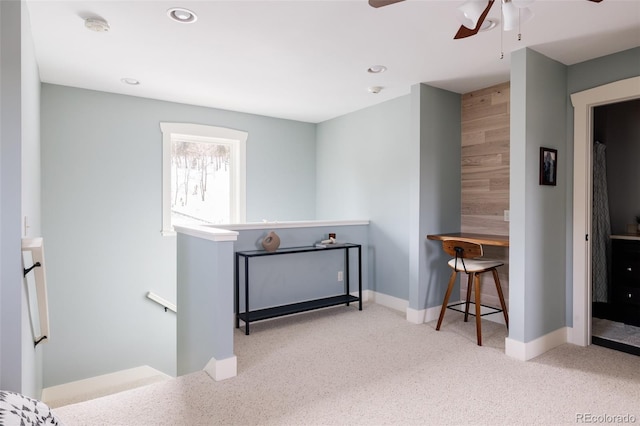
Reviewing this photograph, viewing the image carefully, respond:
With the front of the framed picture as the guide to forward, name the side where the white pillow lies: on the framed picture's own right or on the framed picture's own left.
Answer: on the framed picture's own right

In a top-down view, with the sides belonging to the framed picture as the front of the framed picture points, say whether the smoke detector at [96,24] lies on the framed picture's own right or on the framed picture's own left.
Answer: on the framed picture's own right

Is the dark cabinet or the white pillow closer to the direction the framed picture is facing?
the white pillow

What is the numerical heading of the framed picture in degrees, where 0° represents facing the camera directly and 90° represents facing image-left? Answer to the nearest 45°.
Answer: approximately 315°

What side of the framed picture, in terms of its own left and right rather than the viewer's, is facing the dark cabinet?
left

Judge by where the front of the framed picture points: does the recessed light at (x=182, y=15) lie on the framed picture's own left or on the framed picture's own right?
on the framed picture's own right

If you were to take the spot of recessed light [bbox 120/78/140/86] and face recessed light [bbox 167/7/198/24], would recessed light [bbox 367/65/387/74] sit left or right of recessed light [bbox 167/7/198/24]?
left

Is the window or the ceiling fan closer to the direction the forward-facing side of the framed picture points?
the ceiling fan

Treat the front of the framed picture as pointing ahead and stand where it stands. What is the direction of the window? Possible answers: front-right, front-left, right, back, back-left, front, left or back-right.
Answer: back-right

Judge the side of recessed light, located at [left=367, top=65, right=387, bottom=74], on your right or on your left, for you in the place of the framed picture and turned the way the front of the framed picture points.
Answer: on your right

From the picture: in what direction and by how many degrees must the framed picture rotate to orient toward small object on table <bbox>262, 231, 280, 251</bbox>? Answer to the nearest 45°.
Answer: approximately 135° to its right

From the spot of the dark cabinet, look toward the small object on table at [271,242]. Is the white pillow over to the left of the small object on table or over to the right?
left
